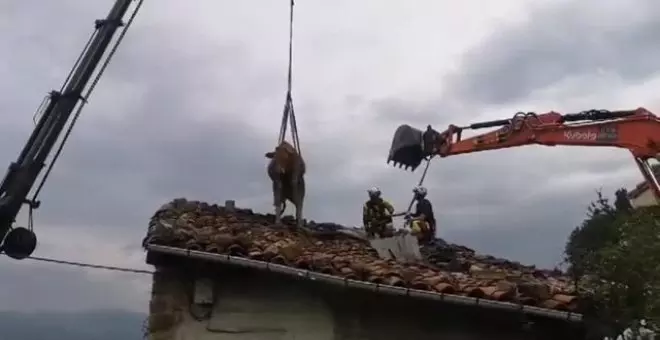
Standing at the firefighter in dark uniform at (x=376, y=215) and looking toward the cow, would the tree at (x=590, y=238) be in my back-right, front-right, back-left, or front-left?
back-left

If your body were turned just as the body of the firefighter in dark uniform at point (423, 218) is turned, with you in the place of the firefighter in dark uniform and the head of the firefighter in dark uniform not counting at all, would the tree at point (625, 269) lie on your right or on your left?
on your left

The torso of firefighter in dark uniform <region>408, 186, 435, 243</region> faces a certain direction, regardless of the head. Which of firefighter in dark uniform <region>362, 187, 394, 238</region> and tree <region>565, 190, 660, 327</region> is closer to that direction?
the firefighter in dark uniform

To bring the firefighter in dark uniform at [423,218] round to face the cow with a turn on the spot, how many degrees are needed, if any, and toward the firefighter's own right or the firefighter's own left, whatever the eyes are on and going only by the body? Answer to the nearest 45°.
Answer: approximately 45° to the firefighter's own left

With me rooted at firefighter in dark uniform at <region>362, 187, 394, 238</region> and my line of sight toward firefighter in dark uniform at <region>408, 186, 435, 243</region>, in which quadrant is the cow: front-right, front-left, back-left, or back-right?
back-left

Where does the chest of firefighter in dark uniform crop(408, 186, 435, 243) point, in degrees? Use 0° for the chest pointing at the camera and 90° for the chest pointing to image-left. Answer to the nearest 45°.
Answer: approximately 90°
